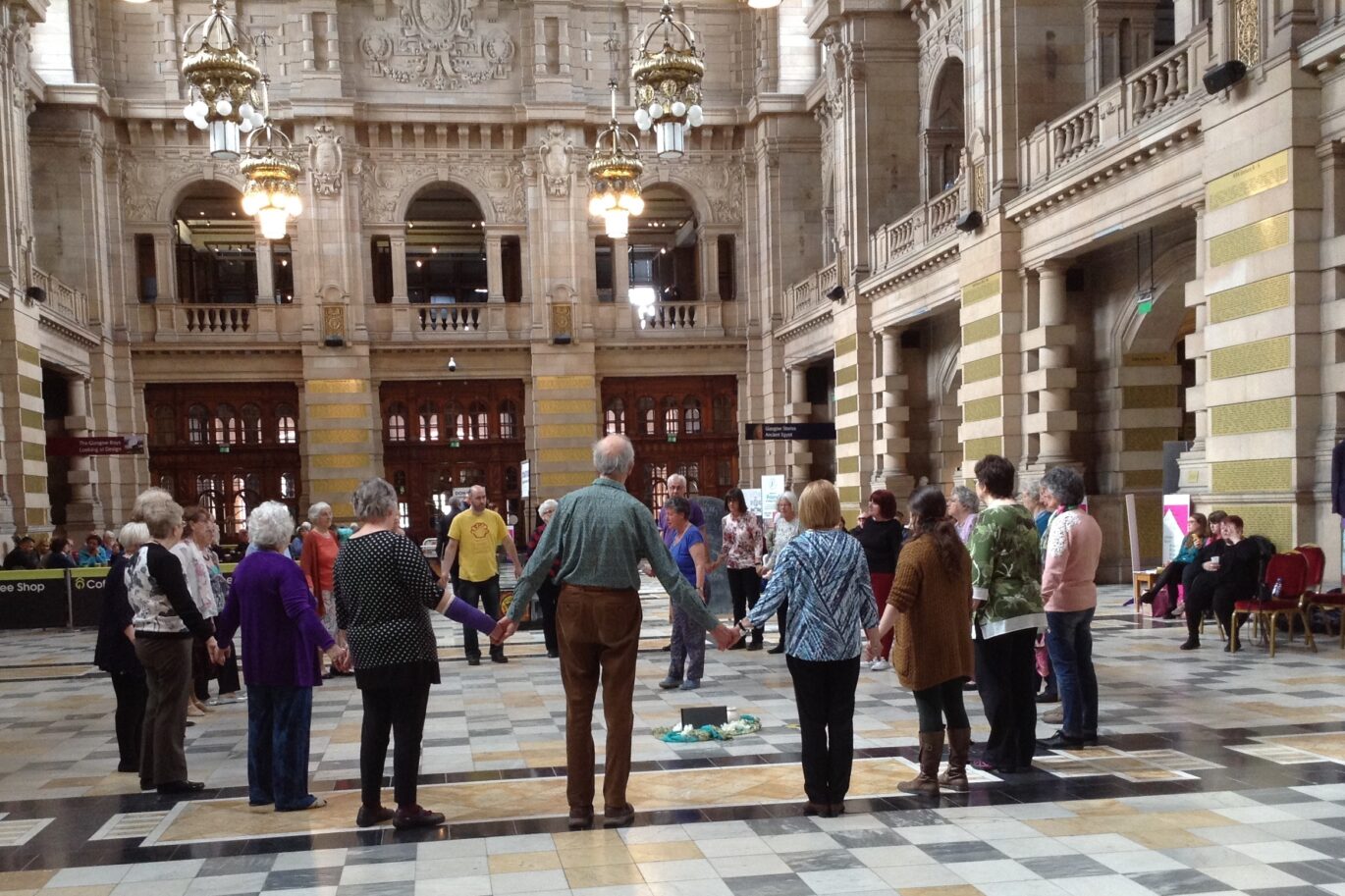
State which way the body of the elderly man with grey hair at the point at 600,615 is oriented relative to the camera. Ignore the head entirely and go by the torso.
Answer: away from the camera

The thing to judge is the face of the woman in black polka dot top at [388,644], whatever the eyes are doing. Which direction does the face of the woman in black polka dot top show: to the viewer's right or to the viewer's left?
to the viewer's right

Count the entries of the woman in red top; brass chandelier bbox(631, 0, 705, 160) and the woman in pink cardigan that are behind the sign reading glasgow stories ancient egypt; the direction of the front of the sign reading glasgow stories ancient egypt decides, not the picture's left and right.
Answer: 0

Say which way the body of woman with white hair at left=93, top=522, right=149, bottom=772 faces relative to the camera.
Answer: to the viewer's right

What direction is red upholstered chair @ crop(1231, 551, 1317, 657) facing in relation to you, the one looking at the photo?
facing the viewer and to the left of the viewer

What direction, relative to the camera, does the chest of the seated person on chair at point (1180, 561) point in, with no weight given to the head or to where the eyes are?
to the viewer's left

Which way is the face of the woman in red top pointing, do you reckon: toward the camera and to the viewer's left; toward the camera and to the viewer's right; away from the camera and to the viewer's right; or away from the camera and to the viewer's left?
toward the camera and to the viewer's right

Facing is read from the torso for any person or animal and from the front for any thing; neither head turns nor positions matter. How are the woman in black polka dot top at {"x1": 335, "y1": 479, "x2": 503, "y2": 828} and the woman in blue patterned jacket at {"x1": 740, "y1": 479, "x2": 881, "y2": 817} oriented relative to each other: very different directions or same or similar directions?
same or similar directions

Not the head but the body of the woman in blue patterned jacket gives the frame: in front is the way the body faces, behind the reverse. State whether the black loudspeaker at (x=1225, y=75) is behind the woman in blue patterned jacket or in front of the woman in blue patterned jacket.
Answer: in front

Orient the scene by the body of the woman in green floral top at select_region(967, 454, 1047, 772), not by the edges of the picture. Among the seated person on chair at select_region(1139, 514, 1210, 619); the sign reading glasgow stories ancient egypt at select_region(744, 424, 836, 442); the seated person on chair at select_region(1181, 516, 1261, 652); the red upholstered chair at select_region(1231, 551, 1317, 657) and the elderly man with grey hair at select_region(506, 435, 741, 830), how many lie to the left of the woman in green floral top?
1

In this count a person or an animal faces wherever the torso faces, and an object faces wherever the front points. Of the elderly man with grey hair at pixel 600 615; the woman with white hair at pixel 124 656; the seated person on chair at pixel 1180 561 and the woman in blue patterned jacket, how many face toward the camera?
0

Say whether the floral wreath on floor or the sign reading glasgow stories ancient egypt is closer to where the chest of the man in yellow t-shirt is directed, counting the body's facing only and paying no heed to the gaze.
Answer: the floral wreath on floor

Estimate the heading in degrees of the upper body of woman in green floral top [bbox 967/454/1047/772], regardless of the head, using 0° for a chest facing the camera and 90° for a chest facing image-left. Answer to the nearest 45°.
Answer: approximately 135°

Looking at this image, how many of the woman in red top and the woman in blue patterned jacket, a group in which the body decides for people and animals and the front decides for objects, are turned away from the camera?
1

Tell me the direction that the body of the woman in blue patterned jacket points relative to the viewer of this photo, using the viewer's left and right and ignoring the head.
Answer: facing away from the viewer

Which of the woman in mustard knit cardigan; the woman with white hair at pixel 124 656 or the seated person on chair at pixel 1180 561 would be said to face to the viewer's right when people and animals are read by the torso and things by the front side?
the woman with white hair

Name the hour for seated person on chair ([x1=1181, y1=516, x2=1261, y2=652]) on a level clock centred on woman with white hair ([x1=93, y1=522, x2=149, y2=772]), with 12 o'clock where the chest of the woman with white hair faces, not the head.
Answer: The seated person on chair is roughly at 12 o'clock from the woman with white hair.

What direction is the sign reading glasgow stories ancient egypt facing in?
toward the camera

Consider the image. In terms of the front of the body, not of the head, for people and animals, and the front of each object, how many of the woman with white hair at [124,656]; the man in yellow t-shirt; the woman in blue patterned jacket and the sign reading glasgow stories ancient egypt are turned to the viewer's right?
1

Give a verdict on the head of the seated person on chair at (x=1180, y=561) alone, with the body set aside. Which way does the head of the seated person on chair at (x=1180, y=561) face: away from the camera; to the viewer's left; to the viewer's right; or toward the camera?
to the viewer's left

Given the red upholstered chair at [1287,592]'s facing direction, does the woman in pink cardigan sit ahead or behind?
ahead
